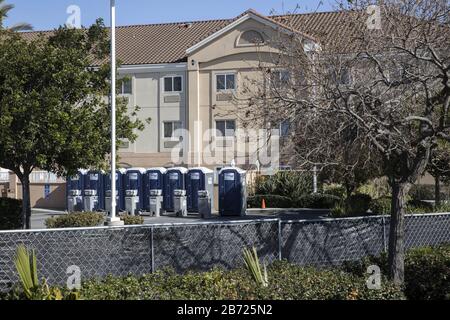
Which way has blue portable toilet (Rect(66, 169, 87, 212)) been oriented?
toward the camera

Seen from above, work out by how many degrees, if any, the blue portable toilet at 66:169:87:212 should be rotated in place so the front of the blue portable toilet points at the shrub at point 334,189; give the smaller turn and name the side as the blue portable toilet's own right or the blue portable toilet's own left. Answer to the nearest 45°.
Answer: approximately 90° to the blue portable toilet's own left

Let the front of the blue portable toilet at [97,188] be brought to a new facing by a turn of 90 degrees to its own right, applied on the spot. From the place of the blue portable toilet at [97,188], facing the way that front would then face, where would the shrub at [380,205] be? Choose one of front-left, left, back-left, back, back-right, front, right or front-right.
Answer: back-left

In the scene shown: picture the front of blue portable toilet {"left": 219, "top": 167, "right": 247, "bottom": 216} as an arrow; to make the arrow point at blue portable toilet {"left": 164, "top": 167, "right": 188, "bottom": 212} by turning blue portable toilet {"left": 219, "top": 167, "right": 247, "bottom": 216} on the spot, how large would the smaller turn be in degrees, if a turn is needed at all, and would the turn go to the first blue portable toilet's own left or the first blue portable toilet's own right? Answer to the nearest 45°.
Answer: approximately 90° to the first blue portable toilet's own right

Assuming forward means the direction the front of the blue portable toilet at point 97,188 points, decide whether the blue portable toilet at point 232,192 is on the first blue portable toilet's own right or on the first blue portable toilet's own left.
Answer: on the first blue portable toilet's own left

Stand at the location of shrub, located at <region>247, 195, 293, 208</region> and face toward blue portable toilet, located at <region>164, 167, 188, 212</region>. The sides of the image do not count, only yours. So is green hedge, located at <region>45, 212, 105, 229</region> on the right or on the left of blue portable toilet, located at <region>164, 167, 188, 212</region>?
left

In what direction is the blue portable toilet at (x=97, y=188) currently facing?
toward the camera

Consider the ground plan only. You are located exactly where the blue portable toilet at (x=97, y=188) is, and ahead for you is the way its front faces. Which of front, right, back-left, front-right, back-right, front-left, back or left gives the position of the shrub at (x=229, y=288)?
front

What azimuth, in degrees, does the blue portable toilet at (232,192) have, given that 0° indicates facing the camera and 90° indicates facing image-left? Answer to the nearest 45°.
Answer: approximately 45°

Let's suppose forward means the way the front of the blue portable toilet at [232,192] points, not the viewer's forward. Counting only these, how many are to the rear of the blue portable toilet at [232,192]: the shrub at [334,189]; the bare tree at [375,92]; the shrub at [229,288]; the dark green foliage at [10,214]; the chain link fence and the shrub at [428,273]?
1

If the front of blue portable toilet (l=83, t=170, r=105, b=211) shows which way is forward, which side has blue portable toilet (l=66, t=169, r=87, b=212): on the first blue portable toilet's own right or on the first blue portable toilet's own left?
on the first blue portable toilet's own right

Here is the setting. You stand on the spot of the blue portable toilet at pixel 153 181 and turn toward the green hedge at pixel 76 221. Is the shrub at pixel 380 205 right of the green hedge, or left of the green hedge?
left

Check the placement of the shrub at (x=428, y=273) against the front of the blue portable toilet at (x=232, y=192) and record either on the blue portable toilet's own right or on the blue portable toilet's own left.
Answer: on the blue portable toilet's own left

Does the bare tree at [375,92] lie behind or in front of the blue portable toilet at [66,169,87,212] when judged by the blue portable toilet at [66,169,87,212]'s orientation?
in front

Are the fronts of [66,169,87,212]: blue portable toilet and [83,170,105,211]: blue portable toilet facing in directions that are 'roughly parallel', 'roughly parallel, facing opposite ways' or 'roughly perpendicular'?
roughly parallel

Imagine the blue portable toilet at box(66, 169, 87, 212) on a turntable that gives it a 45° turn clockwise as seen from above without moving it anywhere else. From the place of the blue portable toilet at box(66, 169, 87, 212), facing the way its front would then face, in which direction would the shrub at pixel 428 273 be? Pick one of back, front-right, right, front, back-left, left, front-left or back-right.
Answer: front-left
